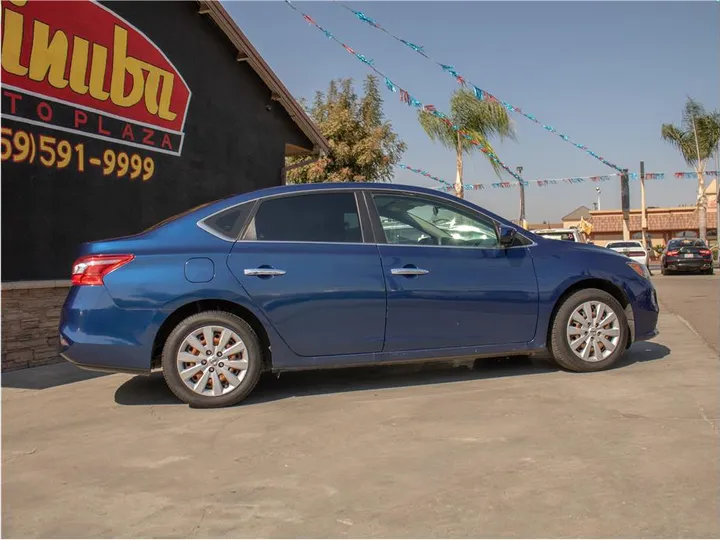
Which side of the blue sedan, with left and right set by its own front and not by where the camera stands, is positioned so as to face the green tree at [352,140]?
left

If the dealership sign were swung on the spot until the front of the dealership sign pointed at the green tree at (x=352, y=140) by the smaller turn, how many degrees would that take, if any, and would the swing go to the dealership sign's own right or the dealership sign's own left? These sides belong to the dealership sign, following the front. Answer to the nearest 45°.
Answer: approximately 90° to the dealership sign's own left

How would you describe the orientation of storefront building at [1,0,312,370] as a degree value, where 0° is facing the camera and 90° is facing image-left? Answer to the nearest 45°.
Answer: approximately 315°

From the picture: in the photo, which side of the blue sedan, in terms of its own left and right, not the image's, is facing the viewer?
right

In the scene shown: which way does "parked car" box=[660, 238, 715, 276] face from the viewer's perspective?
away from the camera

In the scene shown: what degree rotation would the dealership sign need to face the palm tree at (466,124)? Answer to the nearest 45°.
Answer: approximately 90° to its left

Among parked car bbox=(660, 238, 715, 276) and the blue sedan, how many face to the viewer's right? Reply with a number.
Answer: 1
